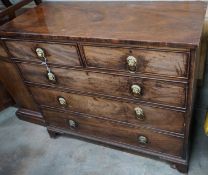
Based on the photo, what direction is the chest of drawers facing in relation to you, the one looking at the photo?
facing the viewer and to the left of the viewer
